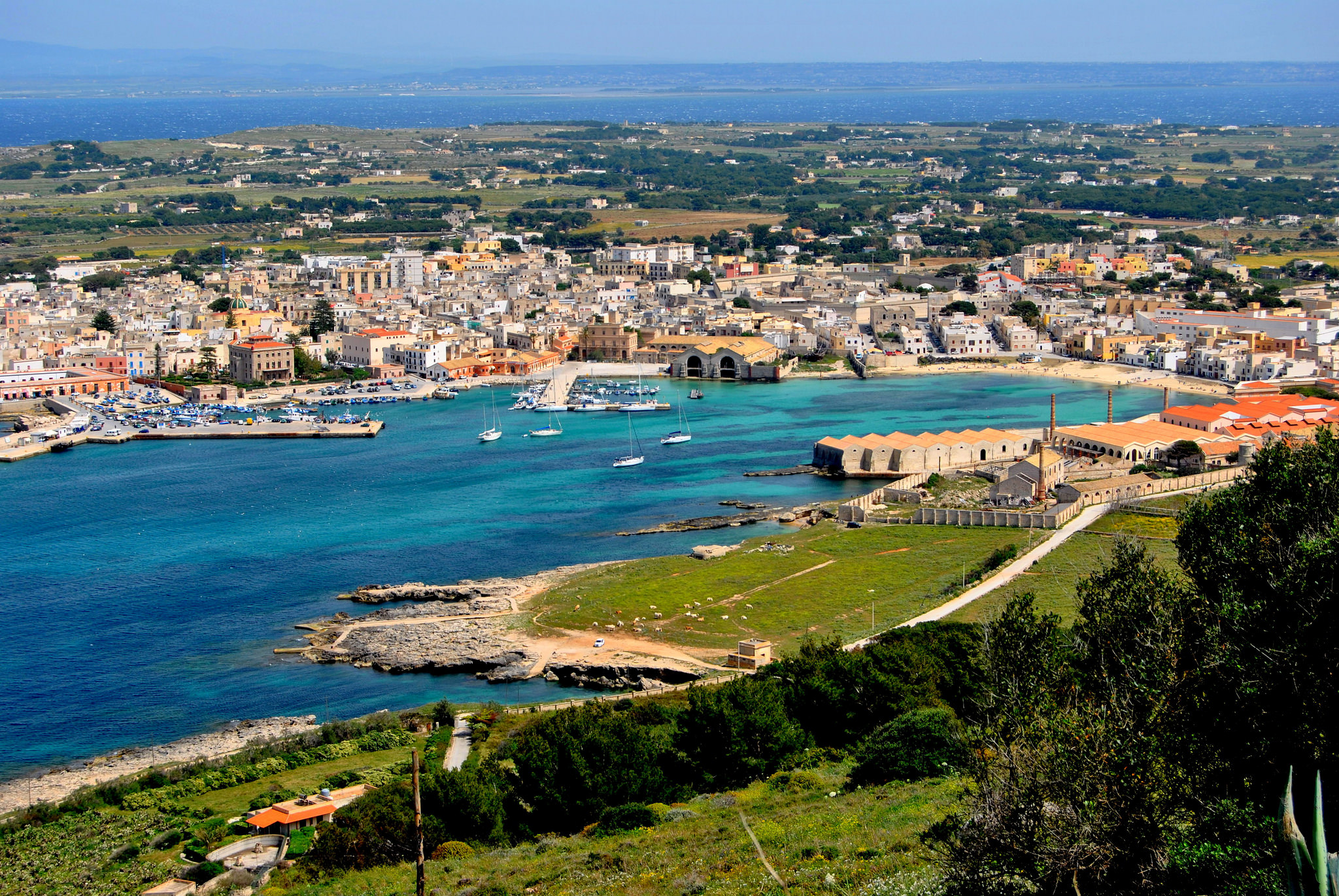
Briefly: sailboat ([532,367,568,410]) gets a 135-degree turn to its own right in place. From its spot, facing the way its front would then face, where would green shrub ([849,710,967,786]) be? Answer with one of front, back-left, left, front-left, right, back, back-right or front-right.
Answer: back-right

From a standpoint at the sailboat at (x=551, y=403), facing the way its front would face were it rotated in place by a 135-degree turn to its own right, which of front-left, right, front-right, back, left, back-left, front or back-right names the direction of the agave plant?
back-right

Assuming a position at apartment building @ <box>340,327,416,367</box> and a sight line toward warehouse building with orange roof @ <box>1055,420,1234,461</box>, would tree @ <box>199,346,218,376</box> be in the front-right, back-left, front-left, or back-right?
back-right

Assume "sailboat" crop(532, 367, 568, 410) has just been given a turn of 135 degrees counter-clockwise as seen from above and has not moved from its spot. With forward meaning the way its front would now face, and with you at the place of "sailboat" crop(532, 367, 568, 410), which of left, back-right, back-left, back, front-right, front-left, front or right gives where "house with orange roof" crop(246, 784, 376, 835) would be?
back-left

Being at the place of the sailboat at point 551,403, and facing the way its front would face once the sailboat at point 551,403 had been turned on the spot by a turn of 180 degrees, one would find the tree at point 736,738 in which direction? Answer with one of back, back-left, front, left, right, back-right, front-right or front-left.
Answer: right

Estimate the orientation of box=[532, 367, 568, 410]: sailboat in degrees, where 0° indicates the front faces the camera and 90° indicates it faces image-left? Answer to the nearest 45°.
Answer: approximately 90°

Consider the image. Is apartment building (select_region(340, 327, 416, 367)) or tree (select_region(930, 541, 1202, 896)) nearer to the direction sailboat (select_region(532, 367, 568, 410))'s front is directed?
the apartment building
